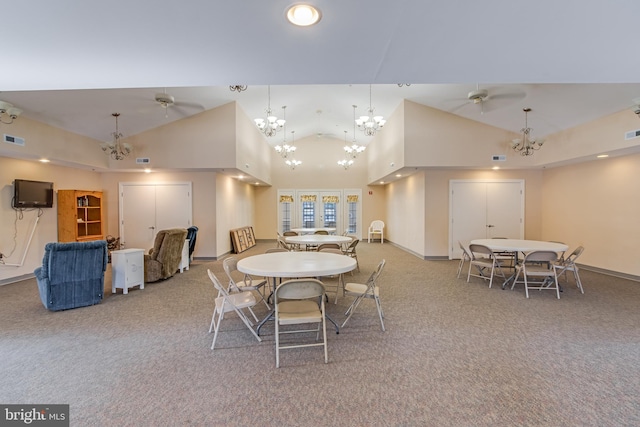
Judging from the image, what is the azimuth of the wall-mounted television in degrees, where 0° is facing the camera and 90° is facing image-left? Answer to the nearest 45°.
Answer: approximately 315°

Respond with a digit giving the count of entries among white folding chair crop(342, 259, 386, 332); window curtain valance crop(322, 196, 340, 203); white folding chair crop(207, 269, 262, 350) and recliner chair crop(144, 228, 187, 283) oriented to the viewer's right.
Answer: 1

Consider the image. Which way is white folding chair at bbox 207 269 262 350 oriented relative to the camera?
to the viewer's right

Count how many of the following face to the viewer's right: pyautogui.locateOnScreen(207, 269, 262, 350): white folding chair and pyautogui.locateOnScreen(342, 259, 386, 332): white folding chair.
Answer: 1

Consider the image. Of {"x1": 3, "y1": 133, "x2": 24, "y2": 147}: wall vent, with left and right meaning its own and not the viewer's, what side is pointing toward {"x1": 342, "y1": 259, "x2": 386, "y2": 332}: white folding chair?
front

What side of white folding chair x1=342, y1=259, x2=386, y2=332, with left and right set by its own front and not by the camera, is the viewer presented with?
left

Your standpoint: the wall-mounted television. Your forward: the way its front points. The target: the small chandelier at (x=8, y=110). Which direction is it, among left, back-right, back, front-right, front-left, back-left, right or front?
front-right

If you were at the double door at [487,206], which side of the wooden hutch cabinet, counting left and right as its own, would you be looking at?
front
